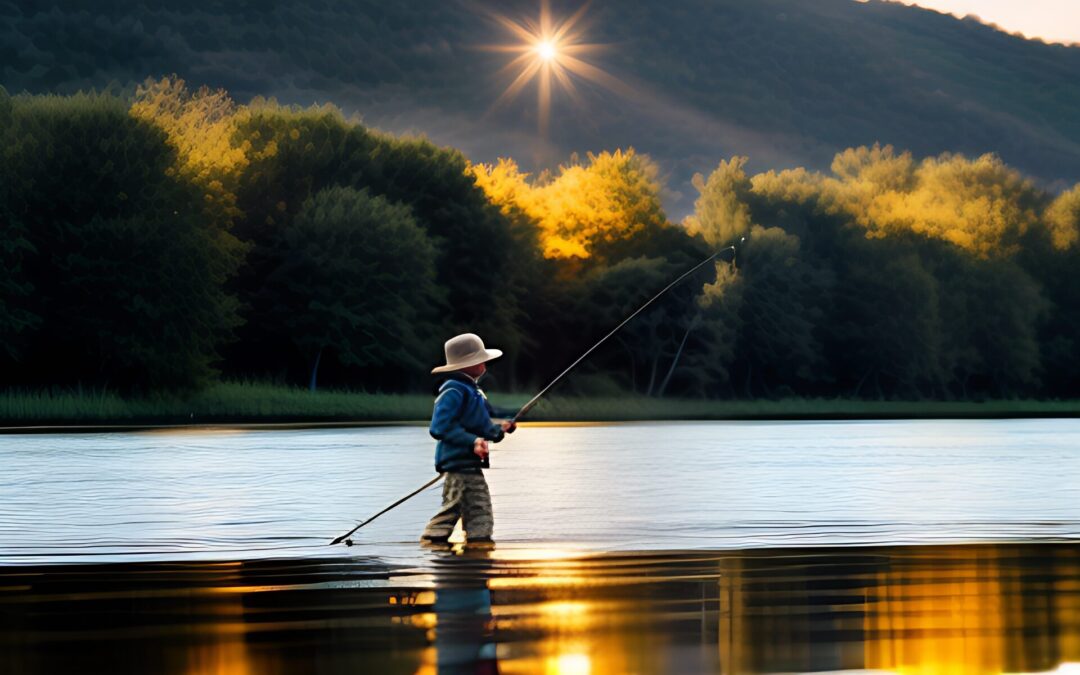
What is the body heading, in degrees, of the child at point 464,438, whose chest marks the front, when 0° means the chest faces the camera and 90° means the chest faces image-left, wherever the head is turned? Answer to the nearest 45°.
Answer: approximately 270°
